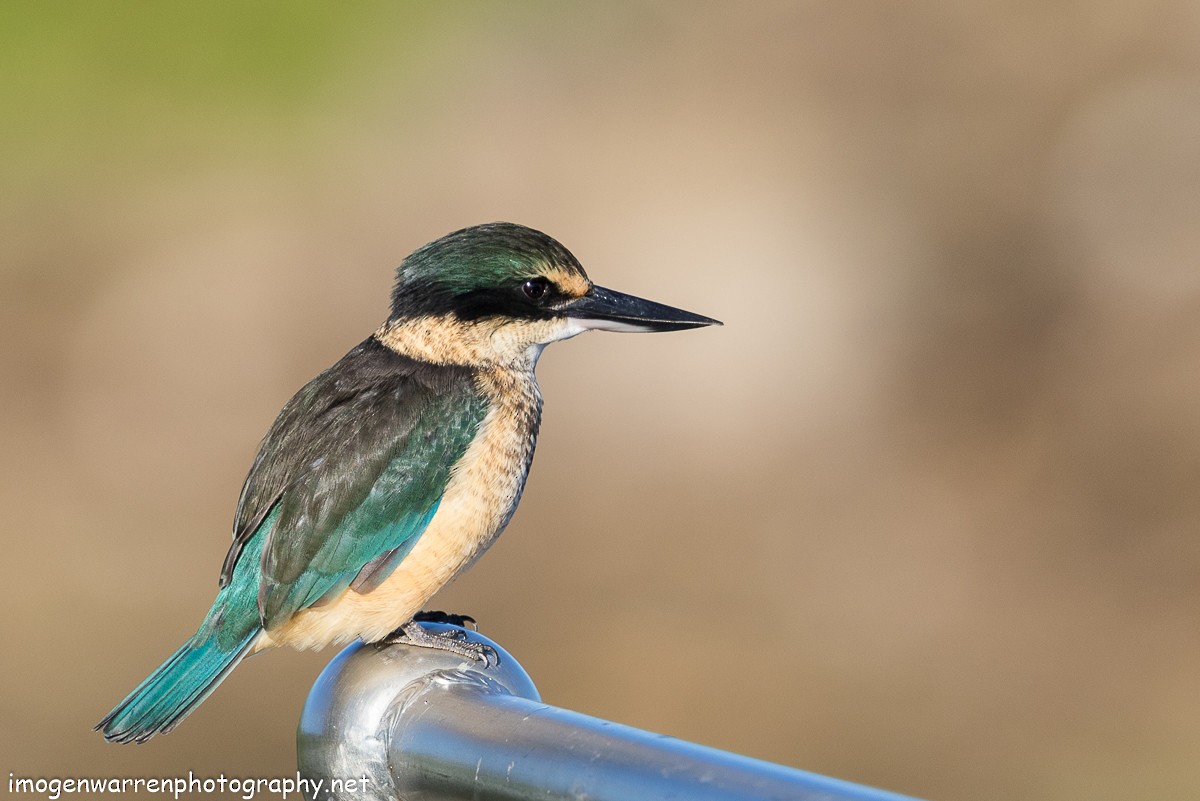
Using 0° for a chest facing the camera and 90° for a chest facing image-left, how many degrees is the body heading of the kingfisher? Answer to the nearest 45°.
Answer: approximately 270°
